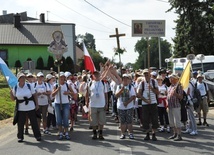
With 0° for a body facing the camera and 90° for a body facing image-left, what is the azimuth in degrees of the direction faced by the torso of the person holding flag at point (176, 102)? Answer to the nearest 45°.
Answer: approximately 45°

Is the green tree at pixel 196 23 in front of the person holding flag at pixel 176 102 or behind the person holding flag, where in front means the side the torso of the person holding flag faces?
behind

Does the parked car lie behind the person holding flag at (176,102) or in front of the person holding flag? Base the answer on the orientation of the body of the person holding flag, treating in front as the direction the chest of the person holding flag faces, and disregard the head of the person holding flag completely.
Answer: behind
